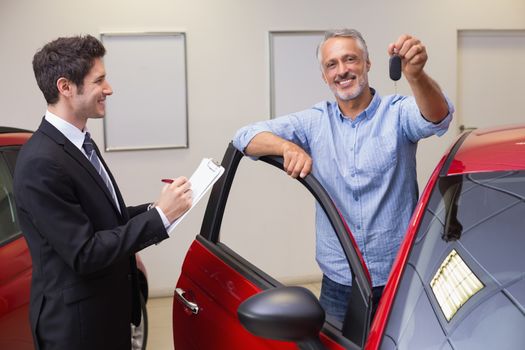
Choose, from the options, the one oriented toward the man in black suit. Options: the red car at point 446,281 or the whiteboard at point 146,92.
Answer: the whiteboard

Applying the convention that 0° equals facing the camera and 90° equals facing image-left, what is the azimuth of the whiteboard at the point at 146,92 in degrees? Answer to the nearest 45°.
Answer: approximately 0°

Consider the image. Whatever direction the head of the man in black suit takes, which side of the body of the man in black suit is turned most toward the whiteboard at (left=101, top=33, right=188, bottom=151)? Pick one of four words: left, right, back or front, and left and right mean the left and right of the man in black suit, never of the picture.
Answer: left

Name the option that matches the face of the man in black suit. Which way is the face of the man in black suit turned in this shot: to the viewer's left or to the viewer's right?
to the viewer's right

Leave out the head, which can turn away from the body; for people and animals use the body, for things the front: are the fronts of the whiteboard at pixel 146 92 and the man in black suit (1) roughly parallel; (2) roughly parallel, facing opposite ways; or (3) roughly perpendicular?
roughly perpendicular

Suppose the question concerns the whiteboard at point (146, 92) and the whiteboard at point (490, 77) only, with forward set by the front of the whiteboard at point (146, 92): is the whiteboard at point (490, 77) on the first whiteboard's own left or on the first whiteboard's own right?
on the first whiteboard's own left

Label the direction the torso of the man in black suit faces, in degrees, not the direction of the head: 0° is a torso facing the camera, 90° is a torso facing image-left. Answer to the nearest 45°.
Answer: approximately 270°
